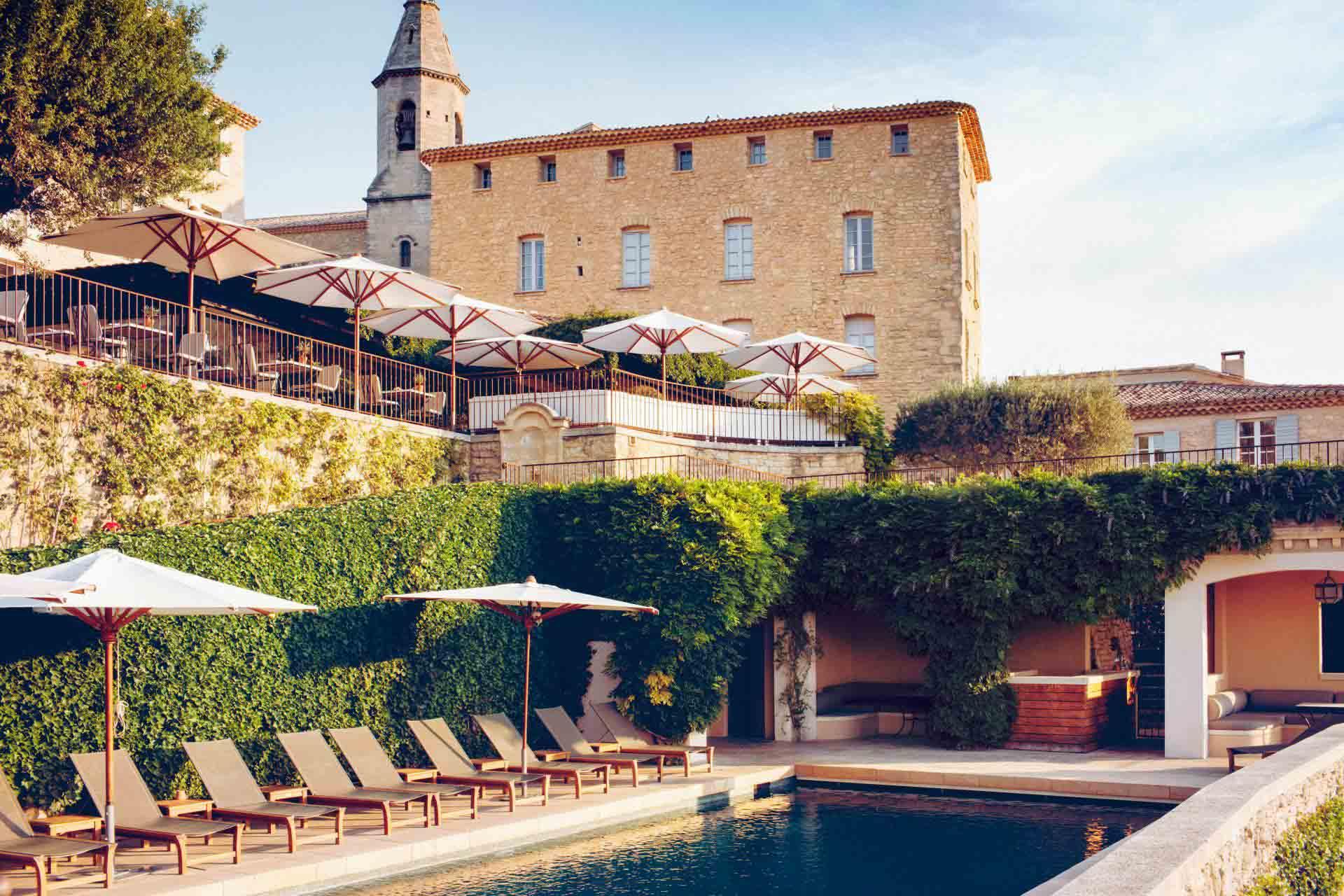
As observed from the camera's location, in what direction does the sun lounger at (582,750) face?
facing the viewer and to the right of the viewer

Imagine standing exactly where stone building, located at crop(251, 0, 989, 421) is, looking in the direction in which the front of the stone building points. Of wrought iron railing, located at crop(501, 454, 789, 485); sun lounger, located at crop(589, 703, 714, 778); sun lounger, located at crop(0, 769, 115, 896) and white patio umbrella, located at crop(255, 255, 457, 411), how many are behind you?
0

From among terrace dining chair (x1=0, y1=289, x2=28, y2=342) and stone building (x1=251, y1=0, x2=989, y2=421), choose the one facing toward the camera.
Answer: the stone building

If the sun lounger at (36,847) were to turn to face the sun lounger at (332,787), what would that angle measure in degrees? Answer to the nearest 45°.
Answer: approximately 90° to its left

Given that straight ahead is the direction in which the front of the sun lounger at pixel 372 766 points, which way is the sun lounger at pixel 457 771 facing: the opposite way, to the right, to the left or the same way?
the same way

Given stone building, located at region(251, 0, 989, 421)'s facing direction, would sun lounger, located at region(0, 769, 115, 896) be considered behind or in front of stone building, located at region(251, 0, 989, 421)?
in front

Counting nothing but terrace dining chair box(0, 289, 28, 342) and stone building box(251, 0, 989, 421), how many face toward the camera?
1

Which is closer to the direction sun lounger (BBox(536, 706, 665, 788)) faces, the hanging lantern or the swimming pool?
the swimming pool

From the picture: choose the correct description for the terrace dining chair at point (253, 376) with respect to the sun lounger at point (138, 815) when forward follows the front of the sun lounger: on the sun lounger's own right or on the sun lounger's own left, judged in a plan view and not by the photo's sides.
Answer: on the sun lounger's own left

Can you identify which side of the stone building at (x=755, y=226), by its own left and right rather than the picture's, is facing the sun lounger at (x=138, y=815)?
front

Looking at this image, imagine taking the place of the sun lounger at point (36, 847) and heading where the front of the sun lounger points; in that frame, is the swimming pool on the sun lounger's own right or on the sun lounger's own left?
on the sun lounger's own left

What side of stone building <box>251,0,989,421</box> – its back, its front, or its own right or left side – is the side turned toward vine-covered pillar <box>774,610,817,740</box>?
front

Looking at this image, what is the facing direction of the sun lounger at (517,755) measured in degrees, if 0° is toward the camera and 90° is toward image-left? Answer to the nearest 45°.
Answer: approximately 315°

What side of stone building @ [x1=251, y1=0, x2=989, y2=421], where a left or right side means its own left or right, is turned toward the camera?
front

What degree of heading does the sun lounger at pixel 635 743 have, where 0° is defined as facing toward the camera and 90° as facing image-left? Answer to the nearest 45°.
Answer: approximately 315°

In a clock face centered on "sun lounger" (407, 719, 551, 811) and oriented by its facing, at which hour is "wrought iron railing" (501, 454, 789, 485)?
The wrought iron railing is roughly at 8 o'clock from the sun lounger.

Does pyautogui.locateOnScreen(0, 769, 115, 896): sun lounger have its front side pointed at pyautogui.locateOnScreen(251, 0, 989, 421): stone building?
no
